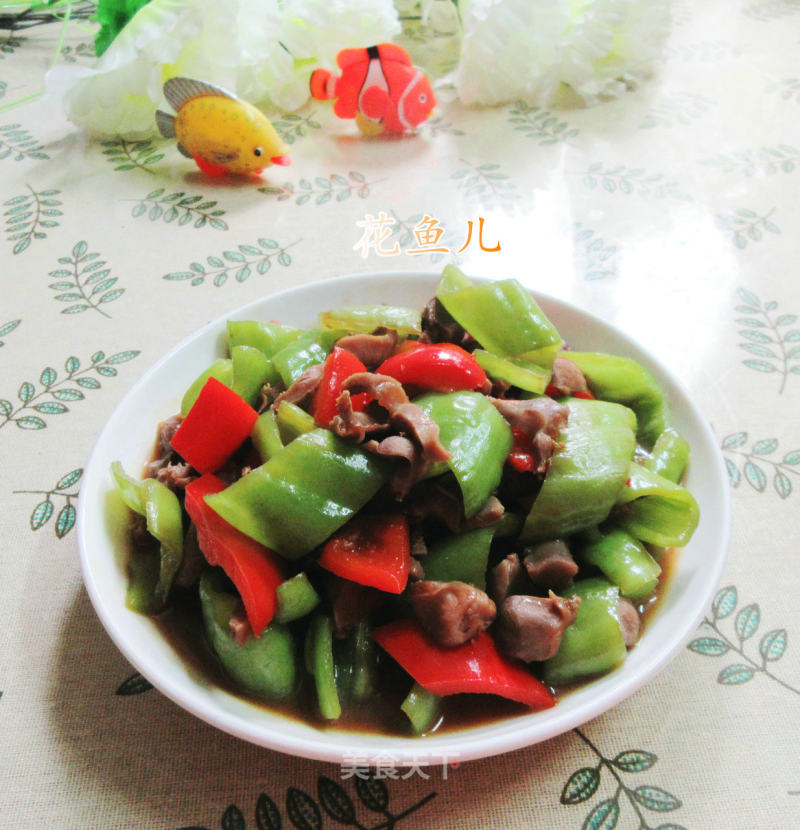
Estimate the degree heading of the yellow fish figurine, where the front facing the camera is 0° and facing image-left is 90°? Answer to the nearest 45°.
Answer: approximately 270°

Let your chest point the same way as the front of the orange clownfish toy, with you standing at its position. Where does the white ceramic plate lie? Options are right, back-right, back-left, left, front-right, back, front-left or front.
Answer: right

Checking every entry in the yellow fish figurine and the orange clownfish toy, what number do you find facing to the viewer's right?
2

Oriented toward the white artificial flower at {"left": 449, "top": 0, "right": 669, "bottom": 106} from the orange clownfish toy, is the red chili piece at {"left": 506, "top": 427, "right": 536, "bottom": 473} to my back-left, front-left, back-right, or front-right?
back-right

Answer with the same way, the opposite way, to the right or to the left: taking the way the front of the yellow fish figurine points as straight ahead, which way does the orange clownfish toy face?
the same way

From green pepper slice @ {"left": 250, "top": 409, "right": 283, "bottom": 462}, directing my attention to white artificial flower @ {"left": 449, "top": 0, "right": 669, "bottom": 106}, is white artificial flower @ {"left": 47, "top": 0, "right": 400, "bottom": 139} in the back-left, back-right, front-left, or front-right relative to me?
front-left

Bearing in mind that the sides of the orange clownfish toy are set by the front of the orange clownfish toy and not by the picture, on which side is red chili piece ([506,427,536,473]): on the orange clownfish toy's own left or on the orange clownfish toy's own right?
on the orange clownfish toy's own right

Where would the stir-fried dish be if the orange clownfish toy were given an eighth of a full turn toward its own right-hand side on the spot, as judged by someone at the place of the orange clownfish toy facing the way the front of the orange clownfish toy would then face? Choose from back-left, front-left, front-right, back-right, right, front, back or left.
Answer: front-right

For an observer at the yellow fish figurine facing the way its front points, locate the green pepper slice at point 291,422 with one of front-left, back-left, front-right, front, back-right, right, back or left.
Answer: right

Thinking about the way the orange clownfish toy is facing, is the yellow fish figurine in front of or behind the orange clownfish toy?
behind

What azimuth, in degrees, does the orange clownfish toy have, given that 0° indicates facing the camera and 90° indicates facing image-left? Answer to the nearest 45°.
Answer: approximately 270°

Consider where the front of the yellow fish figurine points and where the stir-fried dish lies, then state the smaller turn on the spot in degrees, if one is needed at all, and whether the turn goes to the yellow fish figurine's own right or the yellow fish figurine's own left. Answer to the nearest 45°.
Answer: approximately 90° to the yellow fish figurine's own right

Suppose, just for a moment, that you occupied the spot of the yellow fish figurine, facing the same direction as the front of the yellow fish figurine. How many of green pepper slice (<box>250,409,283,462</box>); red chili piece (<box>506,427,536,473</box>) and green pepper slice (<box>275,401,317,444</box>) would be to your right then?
3
